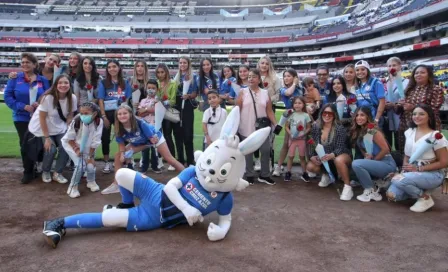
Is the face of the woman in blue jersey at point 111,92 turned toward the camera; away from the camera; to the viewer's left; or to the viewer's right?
toward the camera

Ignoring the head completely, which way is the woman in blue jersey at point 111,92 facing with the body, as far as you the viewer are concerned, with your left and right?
facing the viewer

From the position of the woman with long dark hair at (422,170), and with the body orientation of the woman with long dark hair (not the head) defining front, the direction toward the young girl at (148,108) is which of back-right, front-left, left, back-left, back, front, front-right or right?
front-right

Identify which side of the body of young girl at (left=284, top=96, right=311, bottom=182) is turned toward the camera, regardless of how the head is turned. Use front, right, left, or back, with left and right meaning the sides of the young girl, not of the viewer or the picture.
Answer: front

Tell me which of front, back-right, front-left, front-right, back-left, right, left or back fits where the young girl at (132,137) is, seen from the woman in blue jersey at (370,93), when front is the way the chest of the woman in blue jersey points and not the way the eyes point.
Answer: front

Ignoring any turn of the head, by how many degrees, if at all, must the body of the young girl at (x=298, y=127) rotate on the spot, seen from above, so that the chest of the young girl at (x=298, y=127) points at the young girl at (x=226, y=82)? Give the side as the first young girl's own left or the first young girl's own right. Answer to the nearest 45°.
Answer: approximately 135° to the first young girl's own right

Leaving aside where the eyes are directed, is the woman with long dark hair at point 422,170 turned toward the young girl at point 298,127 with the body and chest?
no

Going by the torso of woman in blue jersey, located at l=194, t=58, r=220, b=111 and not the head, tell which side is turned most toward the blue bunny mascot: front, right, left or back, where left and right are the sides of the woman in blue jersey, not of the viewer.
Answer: front

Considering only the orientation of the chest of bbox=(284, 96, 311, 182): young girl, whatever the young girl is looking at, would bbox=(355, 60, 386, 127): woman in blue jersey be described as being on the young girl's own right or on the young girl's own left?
on the young girl's own left

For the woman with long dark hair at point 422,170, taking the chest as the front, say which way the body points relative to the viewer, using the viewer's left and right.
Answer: facing the viewer and to the left of the viewer

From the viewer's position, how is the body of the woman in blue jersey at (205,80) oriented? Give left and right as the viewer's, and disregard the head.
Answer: facing the viewer

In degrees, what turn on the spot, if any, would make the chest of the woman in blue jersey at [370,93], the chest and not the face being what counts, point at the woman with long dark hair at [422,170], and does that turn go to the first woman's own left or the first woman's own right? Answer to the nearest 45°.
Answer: approximately 90° to the first woman's own left

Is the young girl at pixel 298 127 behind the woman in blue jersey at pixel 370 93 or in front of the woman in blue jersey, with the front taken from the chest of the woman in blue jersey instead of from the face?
in front

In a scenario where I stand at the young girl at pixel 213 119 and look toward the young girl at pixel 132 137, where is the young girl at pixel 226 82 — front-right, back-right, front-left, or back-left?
back-right

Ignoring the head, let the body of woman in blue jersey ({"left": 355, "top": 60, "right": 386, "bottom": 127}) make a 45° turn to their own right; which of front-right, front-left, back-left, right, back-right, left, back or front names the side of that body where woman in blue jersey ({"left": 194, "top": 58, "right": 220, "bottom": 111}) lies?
front

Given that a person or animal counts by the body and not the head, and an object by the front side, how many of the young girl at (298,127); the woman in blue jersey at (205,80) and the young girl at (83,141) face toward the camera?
3

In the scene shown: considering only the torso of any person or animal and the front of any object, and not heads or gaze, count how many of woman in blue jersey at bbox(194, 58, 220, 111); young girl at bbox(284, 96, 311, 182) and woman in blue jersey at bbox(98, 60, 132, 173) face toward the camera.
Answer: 3

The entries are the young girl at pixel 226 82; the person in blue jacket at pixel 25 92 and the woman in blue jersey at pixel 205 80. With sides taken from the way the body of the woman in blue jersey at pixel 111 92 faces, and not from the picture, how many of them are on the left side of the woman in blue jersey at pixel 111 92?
2

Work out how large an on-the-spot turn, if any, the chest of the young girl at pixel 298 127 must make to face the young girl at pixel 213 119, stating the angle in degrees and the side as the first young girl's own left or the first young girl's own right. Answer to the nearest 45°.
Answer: approximately 90° to the first young girl's own right

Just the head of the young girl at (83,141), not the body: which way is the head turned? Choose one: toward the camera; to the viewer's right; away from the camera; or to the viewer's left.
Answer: toward the camera
